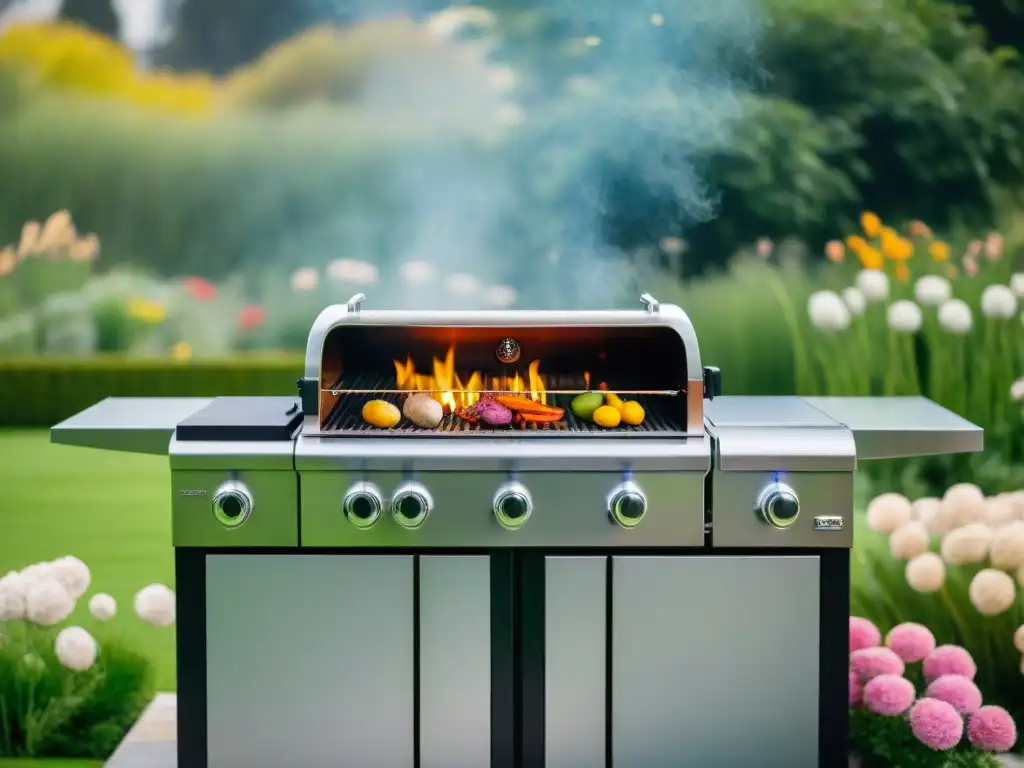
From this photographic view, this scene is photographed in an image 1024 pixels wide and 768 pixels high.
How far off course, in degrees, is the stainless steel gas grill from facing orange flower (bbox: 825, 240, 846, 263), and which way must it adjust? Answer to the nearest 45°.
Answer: approximately 135° to its left

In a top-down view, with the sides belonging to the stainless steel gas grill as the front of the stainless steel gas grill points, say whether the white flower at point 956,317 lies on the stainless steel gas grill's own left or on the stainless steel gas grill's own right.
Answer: on the stainless steel gas grill's own left

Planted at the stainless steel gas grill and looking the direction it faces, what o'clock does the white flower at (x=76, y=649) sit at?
The white flower is roughly at 4 o'clock from the stainless steel gas grill.

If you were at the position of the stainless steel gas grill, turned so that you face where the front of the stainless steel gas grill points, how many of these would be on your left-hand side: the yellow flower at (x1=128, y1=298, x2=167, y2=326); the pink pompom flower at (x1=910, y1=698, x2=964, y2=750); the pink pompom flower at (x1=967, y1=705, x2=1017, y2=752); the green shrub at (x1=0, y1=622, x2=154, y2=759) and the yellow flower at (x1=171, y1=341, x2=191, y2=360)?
2

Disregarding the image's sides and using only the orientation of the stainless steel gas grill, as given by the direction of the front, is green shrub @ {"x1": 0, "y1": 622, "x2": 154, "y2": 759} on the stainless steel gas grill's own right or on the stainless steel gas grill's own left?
on the stainless steel gas grill's own right

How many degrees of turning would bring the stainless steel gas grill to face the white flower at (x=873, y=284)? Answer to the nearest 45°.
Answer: approximately 135° to its left

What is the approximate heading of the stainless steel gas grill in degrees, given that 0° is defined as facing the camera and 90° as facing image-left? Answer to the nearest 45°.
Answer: approximately 0°

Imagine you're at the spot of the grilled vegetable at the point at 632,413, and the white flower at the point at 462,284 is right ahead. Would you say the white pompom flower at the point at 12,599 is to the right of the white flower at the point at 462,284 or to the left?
left

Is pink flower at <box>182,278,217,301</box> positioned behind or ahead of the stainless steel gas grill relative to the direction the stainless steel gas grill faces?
behind

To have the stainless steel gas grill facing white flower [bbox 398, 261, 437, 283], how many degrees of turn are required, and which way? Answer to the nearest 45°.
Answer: approximately 180°

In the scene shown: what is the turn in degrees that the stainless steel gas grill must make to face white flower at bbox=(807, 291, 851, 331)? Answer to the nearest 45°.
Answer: approximately 135° to its left

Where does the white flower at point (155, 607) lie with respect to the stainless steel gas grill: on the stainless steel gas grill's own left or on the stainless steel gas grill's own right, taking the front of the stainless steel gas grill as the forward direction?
on the stainless steel gas grill's own right

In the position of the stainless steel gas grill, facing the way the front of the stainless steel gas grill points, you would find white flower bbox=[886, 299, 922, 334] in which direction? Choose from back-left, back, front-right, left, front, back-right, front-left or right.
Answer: back-left

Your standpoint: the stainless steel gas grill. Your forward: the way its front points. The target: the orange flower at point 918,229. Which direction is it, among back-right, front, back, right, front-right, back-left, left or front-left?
back-left
